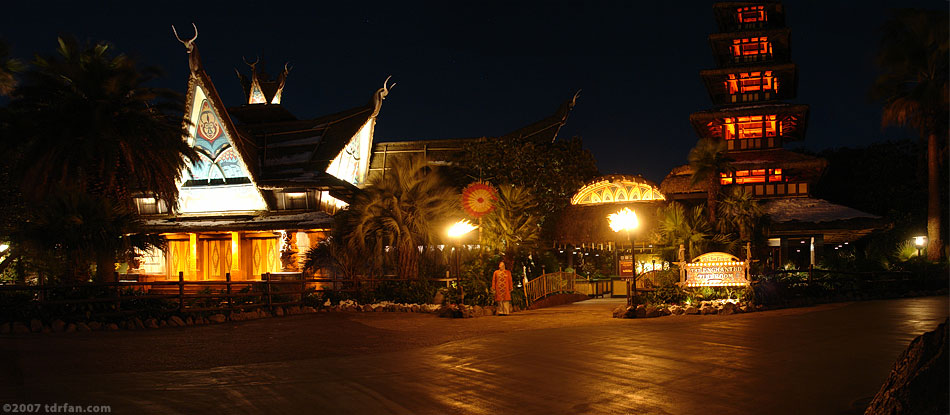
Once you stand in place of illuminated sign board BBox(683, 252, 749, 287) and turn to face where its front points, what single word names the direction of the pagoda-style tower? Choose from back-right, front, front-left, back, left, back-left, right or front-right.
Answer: back

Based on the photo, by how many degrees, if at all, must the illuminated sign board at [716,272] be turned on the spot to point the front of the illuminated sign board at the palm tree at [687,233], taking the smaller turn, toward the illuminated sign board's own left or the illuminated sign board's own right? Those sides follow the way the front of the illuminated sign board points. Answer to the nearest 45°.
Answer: approximately 180°

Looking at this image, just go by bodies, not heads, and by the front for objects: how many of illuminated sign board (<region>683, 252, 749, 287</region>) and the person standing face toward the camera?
2

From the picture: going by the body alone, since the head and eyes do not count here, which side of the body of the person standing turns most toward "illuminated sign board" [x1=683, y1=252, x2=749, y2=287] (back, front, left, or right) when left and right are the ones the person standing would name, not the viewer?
left

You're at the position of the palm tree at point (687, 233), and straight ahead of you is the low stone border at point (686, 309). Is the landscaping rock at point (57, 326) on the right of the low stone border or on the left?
right

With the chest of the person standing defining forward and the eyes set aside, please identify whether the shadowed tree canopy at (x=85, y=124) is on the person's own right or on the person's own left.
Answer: on the person's own right

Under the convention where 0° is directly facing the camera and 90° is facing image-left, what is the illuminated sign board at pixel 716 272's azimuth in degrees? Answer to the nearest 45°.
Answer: approximately 0°

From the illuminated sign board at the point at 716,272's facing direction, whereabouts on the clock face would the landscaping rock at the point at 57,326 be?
The landscaping rock is roughly at 2 o'clock from the illuminated sign board.

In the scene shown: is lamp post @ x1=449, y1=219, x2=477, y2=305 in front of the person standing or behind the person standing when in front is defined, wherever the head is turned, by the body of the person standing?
behind

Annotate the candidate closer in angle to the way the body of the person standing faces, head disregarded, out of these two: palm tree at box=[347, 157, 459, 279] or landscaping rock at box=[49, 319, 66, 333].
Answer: the landscaping rock
